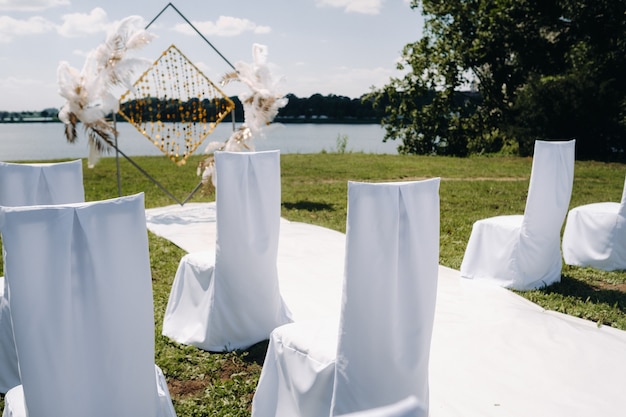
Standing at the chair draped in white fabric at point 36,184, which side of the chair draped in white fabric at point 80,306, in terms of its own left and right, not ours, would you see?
front

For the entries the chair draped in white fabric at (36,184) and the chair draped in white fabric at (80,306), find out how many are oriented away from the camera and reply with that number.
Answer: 2

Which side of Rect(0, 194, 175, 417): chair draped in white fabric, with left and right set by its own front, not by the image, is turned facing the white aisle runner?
right

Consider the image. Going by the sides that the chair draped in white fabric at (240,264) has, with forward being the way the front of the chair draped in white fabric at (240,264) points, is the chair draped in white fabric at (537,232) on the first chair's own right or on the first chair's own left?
on the first chair's own right

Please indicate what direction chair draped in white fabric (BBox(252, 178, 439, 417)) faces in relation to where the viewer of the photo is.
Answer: facing away from the viewer and to the left of the viewer

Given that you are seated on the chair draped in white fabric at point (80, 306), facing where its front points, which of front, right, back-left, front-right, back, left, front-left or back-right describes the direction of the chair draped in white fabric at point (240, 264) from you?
front-right

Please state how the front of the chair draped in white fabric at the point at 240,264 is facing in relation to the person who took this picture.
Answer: facing away from the viewer and to the left of the viewer

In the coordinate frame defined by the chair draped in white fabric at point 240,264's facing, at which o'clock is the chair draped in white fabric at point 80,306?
the chair draped in white fabric at point 80,306 is roughly at 8 o'clock from the chair draped in white fabric at point 240,264.

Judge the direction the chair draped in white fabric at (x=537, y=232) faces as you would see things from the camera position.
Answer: facing away from the viewer and to the left of the viewer

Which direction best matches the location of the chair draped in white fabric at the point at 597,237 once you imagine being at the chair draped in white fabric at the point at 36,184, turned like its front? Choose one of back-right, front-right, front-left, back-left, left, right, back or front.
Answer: right

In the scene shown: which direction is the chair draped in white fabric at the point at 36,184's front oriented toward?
away from the camera

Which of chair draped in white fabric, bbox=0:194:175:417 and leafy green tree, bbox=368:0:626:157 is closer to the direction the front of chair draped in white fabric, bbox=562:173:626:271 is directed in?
the leafy green tree

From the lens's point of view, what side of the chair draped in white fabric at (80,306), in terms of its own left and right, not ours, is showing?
back

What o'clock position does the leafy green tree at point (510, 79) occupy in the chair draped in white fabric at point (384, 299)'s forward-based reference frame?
The leafy green tree is roughly at 2 o'clock from the chair draped in white fabric.

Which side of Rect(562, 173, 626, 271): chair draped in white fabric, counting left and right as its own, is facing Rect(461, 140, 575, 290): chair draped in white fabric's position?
left
